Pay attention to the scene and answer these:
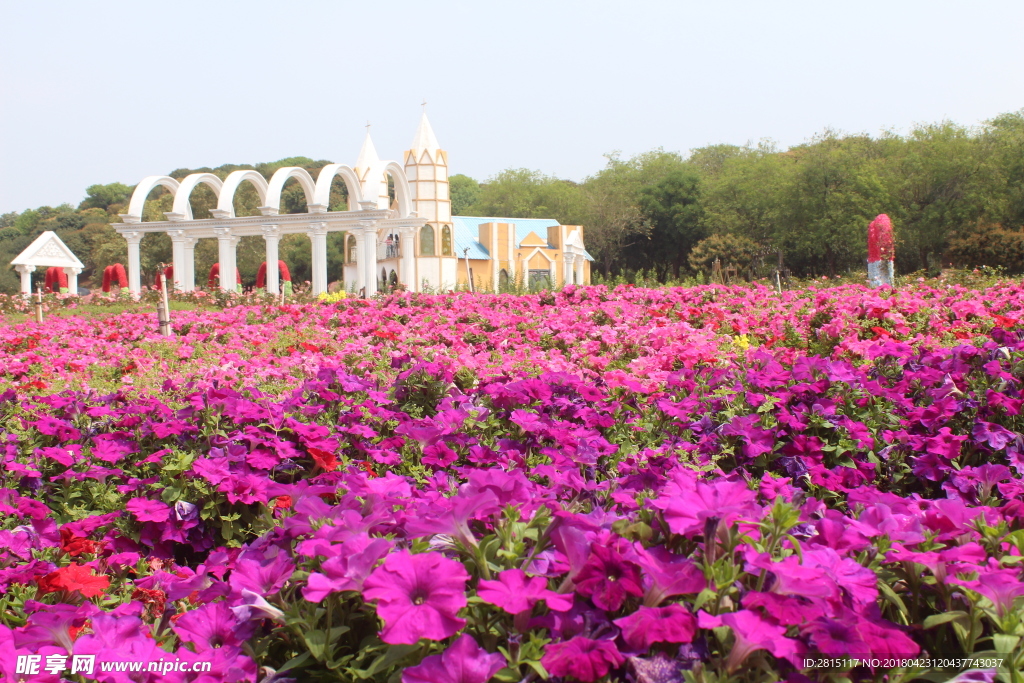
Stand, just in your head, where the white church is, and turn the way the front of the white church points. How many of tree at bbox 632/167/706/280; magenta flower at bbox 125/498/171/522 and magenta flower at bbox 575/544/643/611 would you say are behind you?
1

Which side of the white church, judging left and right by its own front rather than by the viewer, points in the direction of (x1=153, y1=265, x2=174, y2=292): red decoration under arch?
right

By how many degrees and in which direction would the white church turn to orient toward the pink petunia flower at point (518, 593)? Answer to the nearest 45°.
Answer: approximately 45° to its left

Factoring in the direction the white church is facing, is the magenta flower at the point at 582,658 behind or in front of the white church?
in front

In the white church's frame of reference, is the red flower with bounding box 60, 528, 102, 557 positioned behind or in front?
in front

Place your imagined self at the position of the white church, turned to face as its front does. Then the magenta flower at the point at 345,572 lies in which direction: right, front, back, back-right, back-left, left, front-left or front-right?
front-left

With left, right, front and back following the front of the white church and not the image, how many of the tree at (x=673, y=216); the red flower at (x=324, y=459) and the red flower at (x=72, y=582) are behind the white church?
1

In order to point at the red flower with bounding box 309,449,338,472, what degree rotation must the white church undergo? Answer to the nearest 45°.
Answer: approximately 45° to its left

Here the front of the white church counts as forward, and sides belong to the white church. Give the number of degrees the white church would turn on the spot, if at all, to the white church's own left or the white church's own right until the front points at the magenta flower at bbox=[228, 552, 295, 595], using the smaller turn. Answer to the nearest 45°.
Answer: approximately 45° to the white church's own left

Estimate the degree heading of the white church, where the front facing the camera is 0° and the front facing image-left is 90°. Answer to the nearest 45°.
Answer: approximately 45°

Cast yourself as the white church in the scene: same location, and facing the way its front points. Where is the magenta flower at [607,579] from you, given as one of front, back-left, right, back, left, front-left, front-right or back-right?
front-left
